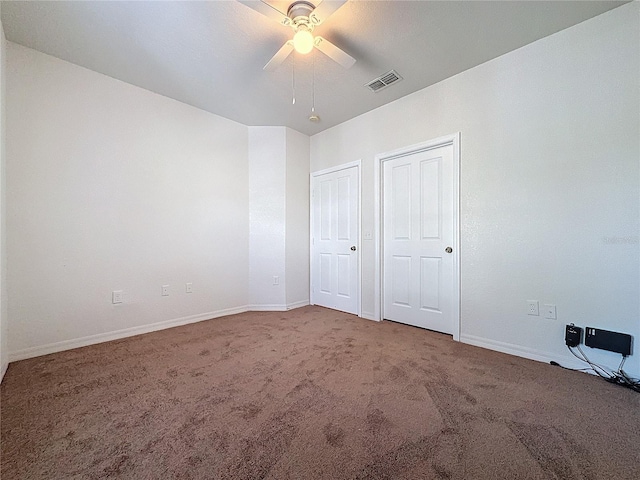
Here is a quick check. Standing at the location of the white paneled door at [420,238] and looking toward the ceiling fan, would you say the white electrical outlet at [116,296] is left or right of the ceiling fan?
right

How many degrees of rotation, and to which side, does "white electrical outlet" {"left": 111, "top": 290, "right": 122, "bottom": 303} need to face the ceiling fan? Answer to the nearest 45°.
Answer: approximately 45° to its left

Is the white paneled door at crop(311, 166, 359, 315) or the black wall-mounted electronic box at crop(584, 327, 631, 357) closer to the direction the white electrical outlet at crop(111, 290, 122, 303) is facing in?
the black wall-mounted electronic box

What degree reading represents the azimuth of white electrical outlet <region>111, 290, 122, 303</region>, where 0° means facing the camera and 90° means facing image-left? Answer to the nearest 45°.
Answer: approximately 0°

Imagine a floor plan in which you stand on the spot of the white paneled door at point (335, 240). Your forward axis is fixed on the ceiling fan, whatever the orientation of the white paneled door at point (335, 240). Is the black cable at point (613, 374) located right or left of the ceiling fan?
left

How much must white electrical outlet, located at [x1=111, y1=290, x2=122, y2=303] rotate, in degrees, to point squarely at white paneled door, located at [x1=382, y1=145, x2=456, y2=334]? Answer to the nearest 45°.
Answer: approximately 45° to its left
